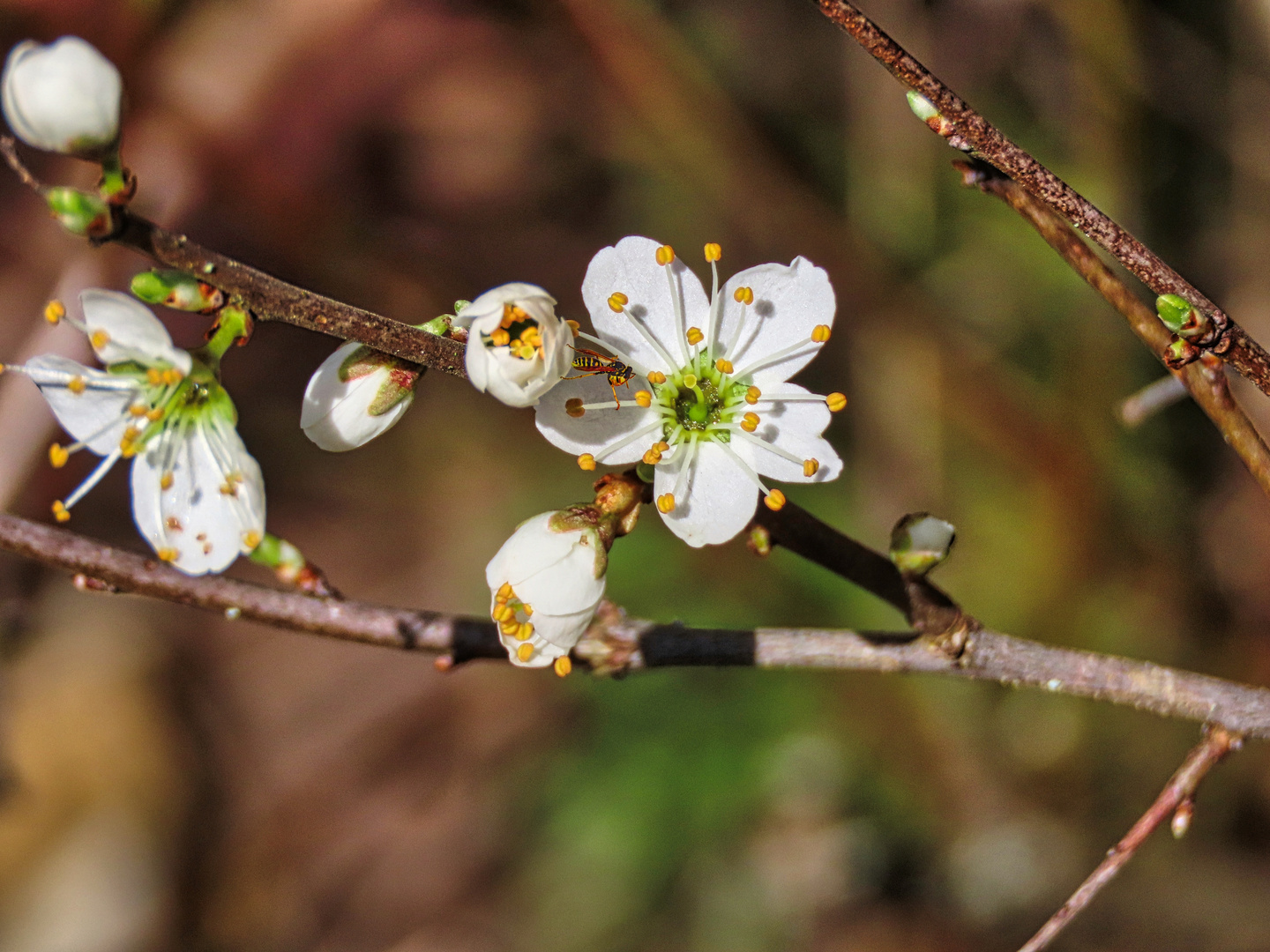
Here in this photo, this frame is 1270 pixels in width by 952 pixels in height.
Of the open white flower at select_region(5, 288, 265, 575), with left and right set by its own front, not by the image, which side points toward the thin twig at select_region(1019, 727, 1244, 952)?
left

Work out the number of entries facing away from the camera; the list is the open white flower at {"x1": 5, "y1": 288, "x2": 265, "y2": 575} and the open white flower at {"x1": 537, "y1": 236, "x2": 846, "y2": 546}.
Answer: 0

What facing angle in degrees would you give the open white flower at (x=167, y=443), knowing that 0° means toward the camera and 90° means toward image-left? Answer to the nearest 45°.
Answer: approximately 45°

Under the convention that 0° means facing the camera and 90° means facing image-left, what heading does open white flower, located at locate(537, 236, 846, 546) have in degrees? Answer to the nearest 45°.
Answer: approximately 0°
